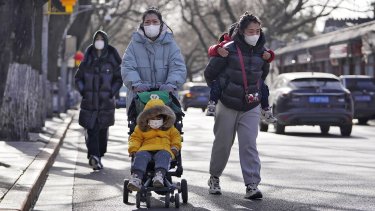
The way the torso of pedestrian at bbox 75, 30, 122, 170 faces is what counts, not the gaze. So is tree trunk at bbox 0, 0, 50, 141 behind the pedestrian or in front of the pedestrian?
behind

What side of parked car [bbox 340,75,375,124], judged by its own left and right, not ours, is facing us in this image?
back

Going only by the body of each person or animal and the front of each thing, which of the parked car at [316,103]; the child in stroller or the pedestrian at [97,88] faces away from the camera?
the parked car

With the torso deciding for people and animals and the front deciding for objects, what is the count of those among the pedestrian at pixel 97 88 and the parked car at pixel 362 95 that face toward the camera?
1

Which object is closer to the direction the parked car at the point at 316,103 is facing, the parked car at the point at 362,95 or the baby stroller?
the parked car

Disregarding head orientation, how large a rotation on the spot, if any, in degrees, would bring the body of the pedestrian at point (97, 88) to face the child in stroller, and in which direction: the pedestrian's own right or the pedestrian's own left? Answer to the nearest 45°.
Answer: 0° — they already face them

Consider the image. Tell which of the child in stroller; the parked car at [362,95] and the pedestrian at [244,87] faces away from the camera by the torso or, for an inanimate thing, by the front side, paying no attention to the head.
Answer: the parked car

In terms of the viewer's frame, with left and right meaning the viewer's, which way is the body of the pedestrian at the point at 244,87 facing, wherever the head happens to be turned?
facing the viewer and to the right of the viewer

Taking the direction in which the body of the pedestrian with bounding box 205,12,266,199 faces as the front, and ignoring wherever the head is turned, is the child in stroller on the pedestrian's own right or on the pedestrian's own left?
on the pedestrian's own right
